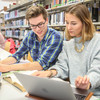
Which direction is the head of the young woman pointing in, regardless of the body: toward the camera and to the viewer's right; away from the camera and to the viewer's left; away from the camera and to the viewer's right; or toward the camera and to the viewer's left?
toward the camera and to the viewer's left

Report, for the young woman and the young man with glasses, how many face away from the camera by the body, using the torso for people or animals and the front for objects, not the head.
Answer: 0

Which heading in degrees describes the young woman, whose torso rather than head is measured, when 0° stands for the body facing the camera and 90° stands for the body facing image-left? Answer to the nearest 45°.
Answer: approximately 45°
